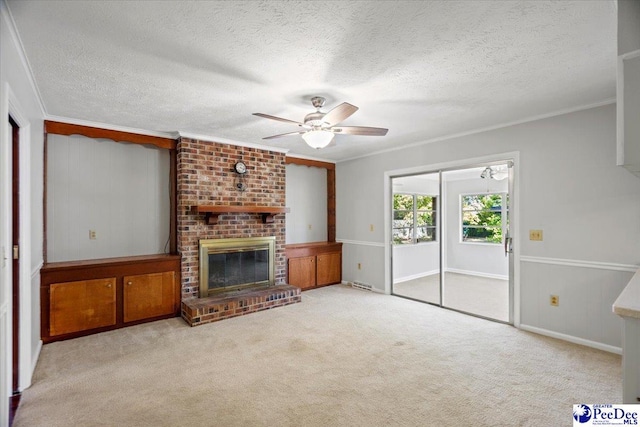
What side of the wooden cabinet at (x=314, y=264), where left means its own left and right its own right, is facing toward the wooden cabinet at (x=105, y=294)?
right

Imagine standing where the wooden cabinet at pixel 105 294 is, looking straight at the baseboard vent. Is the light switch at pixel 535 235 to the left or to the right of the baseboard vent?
right

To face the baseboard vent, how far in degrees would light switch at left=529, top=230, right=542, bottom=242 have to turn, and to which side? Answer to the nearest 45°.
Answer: approximately 90° to its right

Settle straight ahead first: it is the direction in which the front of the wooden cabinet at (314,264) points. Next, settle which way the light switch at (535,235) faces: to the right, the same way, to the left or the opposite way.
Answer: to the right

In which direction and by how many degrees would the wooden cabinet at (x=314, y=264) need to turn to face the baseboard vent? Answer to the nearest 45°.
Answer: approximately 45° to its left

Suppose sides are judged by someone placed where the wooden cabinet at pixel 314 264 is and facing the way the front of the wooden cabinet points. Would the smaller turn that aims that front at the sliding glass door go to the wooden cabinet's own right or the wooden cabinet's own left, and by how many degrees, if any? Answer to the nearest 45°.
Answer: approximately 45° to the wooden cabinet's own left

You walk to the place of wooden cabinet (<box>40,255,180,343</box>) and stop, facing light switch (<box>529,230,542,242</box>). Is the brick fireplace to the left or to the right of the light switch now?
left

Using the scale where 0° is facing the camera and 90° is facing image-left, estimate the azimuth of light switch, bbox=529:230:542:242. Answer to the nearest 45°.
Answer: approximately 0°

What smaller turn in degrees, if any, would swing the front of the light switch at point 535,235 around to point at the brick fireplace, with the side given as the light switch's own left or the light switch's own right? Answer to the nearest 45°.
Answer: approximately 90° to the light switch's own right

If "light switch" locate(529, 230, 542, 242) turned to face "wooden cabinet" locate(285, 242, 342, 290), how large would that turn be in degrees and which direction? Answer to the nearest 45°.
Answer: approximately 90° to its right

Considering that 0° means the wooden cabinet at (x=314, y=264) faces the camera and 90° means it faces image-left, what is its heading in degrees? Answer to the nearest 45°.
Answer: approximately 315°
